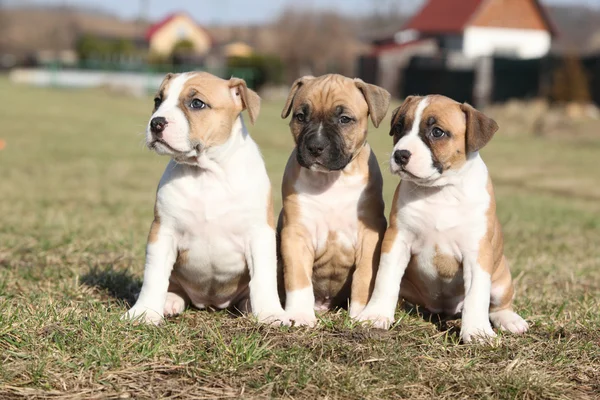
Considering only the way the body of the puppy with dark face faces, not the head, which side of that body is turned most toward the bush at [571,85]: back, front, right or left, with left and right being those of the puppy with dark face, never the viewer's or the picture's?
back

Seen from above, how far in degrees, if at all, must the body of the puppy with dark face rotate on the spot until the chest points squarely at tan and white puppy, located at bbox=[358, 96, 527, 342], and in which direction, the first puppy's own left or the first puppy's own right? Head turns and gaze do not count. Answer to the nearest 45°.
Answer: approximately 45° to the first puppy's own left

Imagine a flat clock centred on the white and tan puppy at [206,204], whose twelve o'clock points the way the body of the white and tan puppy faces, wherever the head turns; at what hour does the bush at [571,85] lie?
The bush is roughly at 7 o'clock from the white and tan puppy.

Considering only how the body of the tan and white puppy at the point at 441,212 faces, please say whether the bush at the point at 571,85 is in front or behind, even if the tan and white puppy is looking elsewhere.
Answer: behind

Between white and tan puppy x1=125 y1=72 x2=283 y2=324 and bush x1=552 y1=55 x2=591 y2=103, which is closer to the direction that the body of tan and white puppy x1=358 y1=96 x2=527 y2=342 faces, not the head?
the white and tan puppy

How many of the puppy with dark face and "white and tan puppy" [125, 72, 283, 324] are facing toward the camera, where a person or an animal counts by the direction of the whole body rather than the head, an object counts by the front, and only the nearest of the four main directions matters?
2

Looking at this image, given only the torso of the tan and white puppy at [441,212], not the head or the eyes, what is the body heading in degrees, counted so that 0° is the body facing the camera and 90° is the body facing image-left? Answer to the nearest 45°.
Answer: approximately 45°
